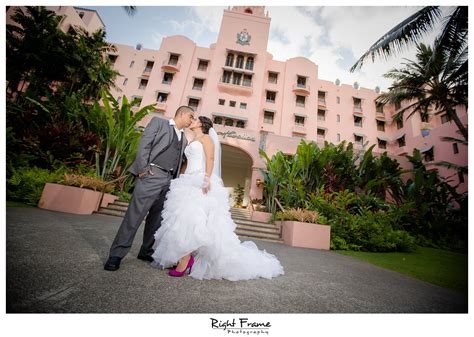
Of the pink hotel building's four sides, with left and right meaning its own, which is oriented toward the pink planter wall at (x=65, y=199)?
front

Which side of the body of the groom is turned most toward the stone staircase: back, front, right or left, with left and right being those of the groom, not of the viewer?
left

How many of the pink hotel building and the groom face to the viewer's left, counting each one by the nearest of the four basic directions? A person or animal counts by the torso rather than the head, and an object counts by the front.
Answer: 0

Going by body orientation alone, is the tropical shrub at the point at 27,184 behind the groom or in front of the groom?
behind

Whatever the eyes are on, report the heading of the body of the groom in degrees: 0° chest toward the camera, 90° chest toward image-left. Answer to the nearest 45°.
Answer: approximately 315°

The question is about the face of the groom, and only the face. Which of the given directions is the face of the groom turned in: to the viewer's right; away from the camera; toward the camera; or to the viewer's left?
to the viewer's right

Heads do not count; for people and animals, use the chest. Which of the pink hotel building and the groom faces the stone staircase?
the pink hotel building

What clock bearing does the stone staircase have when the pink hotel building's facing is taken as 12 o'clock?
The stone staircase is roughly at 12 o'clock from the pink hotel building.

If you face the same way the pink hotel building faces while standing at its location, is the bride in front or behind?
in front

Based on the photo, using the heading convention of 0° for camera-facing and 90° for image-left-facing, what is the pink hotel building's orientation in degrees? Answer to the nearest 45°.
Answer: approximately 0°

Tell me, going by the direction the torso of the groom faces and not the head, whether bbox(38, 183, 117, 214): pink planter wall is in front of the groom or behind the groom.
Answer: behind
